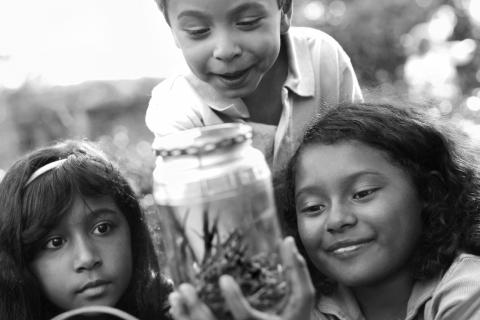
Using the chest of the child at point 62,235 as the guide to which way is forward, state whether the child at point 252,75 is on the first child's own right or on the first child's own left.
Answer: on the first child's own left

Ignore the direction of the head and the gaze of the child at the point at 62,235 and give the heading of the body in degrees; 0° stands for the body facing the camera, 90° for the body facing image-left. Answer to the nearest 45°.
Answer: approximately 0°

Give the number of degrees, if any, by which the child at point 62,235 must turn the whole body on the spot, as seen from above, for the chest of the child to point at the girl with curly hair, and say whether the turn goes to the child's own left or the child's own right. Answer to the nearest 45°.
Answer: approximately 90° to the child's own left

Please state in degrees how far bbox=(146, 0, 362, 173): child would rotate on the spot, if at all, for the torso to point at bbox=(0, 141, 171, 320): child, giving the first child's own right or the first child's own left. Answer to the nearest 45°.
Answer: approximately 45° to the first child's own right

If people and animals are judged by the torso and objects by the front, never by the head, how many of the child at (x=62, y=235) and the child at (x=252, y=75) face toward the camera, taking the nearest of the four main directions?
2

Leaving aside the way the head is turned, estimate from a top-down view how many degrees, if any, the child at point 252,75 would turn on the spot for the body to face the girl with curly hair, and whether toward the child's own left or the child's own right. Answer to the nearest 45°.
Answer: approximately 45° to the child's own left

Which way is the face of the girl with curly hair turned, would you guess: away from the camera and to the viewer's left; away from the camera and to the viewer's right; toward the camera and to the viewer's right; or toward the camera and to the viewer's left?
toward the camera and to the viewer's left

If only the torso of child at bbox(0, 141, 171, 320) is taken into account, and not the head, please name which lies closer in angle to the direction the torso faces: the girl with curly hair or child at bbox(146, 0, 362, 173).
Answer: the girl with curly hair

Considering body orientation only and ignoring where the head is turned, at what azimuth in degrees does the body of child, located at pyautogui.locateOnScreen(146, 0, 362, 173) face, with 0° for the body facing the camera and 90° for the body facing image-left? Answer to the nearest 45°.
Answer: approximately 0°

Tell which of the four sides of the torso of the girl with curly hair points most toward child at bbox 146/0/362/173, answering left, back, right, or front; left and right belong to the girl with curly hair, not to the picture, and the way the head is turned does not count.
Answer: right
